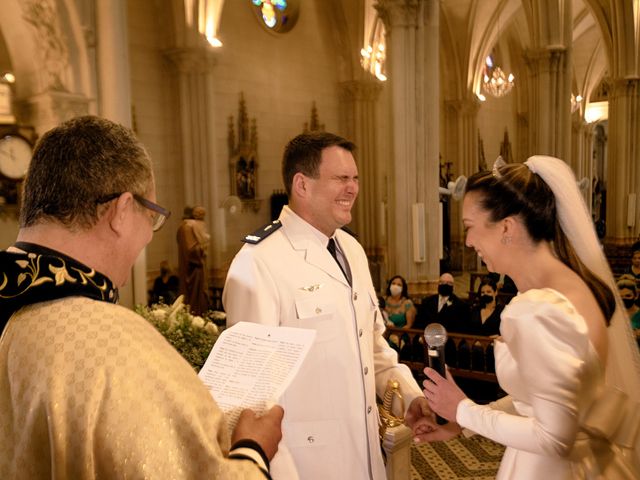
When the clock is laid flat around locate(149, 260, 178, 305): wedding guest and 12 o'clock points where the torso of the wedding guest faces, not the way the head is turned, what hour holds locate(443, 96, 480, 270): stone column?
The stone column is roughly at 8 o'clock from the wedding guest.

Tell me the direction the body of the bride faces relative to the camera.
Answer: to the viewer's left

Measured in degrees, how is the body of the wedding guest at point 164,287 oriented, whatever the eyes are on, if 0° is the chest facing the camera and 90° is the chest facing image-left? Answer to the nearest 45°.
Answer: approximately 0°

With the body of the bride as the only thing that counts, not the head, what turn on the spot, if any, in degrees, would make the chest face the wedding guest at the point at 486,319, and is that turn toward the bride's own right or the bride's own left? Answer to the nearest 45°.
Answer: approximately 90° to the bride's own right

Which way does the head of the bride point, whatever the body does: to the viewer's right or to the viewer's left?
to the viewer's left

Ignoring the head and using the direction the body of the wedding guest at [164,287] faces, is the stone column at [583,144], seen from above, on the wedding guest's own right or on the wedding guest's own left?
on the wedding guest's own left

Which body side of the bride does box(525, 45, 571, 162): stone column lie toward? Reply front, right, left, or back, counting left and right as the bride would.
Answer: right

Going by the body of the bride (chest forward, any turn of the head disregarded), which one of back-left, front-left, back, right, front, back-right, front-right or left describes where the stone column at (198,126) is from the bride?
front-right

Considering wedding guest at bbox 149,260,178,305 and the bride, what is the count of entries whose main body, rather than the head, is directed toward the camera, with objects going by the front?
1

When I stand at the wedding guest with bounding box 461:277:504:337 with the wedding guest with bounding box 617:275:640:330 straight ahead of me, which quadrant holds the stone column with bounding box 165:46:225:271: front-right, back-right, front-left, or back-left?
back-left

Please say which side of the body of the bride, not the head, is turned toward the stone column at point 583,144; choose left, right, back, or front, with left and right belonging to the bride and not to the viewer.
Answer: right
